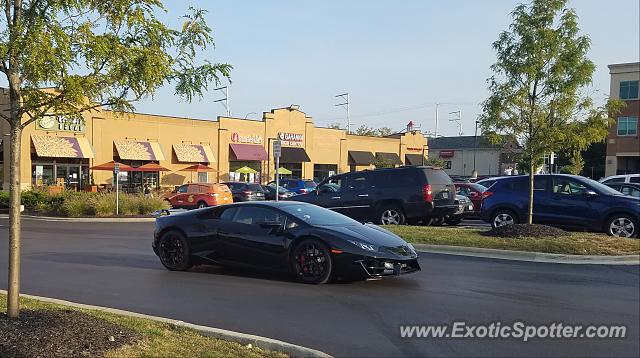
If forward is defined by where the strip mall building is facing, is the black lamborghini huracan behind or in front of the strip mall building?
in front

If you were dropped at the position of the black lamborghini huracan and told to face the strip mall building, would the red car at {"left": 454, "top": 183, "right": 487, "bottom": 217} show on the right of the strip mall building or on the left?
right

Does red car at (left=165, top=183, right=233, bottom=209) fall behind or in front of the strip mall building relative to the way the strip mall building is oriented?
in front

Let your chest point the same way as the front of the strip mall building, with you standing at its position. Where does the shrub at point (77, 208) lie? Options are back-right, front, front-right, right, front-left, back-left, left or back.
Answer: front-right

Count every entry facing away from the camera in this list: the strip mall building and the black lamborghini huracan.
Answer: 0

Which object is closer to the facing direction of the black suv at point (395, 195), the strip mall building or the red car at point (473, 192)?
the strip mall building

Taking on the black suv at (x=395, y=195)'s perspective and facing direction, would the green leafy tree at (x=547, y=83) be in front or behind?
behind

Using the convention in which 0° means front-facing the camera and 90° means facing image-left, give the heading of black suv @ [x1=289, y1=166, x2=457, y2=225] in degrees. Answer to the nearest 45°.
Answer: approximately 135°

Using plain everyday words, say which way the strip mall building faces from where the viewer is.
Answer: facing the viewer and to the right of the viewer

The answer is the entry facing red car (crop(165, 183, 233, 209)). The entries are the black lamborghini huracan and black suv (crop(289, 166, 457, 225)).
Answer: the black suv

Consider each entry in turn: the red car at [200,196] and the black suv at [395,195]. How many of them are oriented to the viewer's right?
0

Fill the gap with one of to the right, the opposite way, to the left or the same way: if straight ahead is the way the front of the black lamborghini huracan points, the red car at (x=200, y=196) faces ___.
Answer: the opposite way
